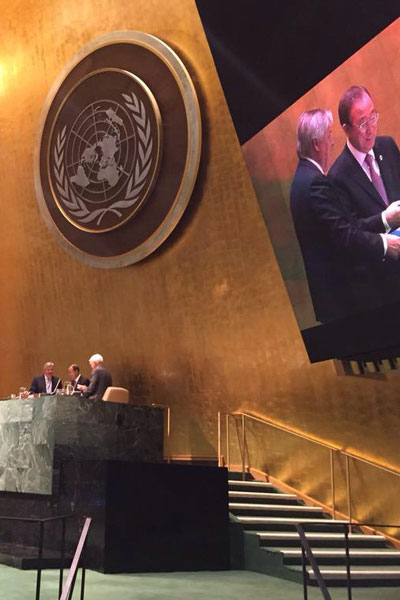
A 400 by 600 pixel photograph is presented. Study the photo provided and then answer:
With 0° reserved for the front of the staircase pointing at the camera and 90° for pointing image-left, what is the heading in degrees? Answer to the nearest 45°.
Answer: approximately 315°

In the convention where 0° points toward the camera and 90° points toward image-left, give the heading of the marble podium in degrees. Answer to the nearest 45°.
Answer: approximately 45°

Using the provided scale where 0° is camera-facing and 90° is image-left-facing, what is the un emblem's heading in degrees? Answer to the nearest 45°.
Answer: approximately 45°
